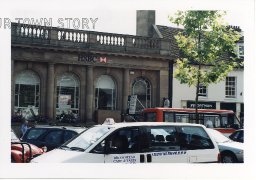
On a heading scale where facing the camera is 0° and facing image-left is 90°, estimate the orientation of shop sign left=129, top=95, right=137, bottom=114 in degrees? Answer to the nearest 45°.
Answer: approximately 0°

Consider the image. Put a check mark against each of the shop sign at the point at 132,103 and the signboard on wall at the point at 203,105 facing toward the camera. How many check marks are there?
2

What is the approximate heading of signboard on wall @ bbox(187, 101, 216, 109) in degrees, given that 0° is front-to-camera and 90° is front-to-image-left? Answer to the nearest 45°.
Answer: approximately 0°
